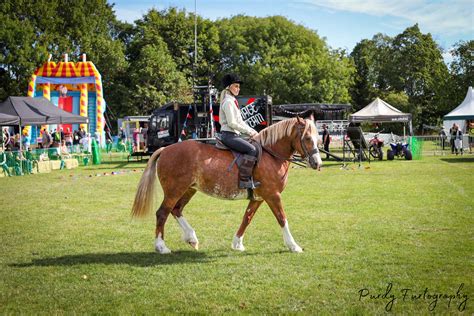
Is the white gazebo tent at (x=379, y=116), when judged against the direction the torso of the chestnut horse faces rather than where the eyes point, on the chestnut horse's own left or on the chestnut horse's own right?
on the chestnut horse's own left

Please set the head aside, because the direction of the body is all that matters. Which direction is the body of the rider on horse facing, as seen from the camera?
to the viewer's right

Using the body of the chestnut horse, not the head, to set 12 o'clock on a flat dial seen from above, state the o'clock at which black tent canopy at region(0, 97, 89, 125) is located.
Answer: The black tent canopy is roughly at 8 o'clock from the chestnut horse.

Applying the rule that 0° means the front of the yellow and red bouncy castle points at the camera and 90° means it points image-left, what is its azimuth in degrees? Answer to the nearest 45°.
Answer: approximately 0°

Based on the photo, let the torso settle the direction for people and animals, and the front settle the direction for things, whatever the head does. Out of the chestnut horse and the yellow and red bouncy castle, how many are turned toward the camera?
1

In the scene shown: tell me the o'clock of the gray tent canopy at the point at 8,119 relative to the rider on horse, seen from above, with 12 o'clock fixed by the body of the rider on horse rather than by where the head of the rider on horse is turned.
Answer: The gray tent canopy is roughly at 8 o'clock from the rider on horse.

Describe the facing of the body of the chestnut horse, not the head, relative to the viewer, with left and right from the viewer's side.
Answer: facing to the right of the viewer

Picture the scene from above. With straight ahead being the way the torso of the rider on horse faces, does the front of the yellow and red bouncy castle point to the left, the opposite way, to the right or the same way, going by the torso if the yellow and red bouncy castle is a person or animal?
to the right

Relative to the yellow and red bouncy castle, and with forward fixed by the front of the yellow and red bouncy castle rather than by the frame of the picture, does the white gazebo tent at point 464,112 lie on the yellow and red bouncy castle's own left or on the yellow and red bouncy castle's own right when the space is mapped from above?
on the yellow and red bouncy castle's own left

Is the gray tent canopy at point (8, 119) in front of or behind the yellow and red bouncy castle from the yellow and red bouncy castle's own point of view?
in front

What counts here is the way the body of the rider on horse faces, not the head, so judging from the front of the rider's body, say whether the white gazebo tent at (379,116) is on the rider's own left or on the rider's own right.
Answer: on the rider's own left
